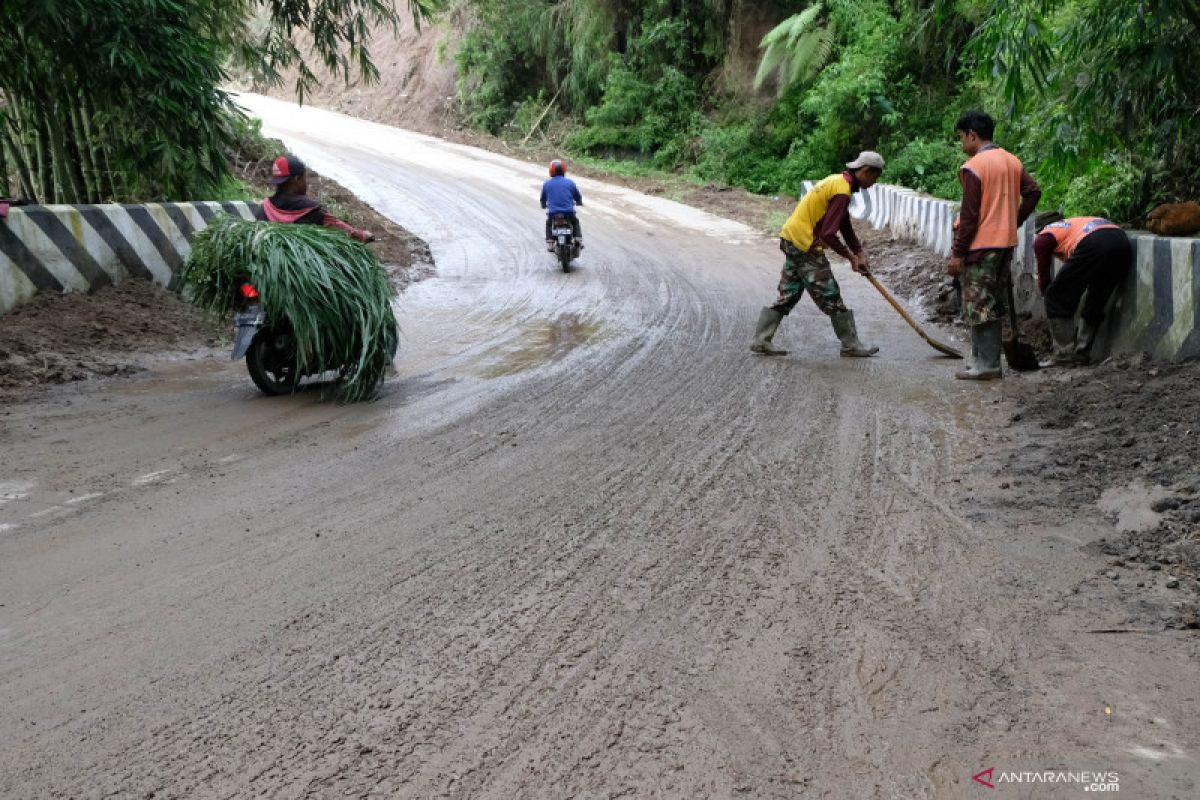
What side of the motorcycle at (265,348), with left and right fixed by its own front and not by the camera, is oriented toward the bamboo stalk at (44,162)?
left

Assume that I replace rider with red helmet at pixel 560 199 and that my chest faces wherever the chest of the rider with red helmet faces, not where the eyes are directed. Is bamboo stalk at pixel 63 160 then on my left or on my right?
on my left

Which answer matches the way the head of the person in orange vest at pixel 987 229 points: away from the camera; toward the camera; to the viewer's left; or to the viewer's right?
to the viewer's left

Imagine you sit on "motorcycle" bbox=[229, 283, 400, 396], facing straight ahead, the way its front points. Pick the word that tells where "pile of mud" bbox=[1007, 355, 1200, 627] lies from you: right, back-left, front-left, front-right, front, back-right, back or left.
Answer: right

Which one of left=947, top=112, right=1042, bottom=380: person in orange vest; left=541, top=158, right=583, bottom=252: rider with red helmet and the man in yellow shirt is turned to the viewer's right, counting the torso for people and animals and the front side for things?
the man in yellow shirt

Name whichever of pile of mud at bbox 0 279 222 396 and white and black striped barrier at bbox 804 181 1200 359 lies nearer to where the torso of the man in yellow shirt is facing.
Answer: the white and black striped barrier

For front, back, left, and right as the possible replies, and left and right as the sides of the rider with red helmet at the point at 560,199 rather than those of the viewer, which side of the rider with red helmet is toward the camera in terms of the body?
back

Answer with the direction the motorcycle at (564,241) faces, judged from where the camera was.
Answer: facing away from the viewer

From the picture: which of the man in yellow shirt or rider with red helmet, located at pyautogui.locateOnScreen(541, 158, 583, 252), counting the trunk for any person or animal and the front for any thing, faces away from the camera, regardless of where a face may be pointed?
the rider with red helmet

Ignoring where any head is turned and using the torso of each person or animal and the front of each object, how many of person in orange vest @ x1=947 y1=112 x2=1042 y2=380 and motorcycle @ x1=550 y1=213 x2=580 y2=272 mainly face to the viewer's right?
0

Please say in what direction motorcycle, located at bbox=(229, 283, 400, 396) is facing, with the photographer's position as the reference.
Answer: facing away from the viewer and to the right of the viewer

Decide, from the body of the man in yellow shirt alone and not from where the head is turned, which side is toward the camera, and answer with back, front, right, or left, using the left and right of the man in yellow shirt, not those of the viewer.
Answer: right

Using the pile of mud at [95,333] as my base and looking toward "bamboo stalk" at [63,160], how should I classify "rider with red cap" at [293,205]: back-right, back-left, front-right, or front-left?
back-right

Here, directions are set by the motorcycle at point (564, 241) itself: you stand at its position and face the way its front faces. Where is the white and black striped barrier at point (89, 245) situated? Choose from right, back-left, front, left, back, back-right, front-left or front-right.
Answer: back-left

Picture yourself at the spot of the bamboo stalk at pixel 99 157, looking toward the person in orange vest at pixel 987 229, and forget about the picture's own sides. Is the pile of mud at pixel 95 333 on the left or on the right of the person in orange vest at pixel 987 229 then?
right

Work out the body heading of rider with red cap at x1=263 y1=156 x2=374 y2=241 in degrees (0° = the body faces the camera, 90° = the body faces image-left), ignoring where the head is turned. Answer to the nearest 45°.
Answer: approximately 225°
